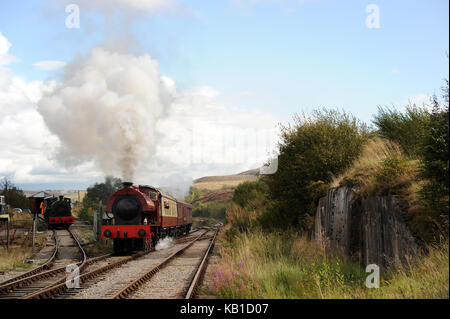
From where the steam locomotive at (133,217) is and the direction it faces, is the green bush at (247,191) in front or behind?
behind

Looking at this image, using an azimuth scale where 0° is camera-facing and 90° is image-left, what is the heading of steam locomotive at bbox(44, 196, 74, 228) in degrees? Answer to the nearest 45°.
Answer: approximately 0°

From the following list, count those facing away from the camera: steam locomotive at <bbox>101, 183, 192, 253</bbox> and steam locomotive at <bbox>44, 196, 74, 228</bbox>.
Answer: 0

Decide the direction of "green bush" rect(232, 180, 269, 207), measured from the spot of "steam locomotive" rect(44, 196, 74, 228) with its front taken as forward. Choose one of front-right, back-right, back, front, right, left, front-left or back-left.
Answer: left

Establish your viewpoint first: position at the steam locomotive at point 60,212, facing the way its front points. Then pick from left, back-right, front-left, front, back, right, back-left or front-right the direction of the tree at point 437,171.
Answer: front

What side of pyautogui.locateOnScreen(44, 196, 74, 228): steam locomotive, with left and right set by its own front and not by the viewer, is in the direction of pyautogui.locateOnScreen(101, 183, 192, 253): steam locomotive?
front

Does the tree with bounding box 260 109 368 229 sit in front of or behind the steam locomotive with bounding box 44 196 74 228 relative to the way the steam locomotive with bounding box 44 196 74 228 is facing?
in front

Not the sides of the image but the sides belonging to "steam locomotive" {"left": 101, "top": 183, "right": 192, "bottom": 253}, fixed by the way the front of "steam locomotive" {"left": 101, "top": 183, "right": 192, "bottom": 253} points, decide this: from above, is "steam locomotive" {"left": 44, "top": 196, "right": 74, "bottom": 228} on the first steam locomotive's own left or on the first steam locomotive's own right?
on the first steam locomotive's own right

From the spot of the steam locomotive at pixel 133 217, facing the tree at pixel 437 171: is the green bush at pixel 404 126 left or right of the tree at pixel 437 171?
left

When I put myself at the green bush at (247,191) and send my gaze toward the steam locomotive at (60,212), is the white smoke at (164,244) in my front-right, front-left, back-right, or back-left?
front-left

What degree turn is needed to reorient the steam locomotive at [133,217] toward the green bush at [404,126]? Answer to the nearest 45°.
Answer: approximately 90° to its left

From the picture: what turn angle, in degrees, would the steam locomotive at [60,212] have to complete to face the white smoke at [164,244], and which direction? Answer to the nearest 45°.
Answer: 0° — it already faces it

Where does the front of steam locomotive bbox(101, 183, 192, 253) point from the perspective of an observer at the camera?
facing the viewer and to the left of the viewer
